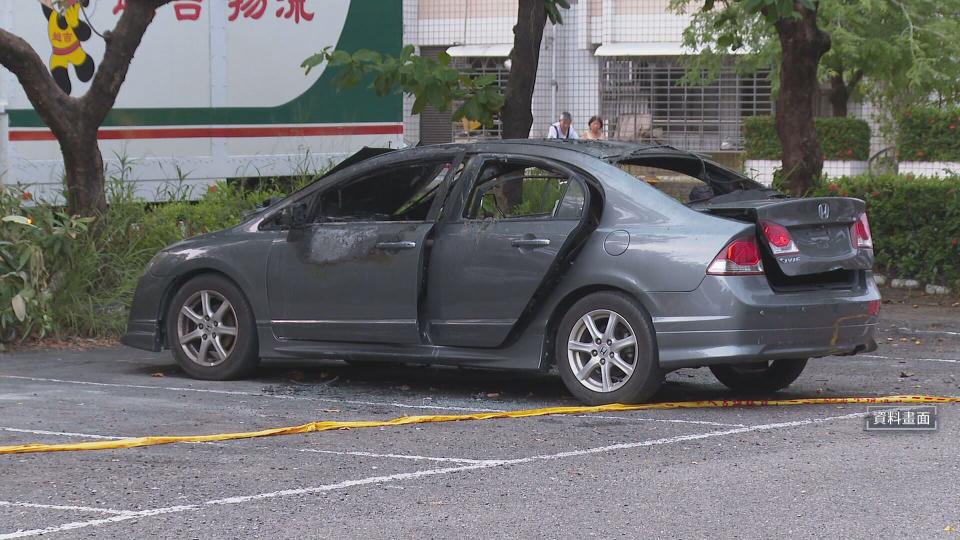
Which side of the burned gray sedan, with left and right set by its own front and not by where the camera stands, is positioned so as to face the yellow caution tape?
left

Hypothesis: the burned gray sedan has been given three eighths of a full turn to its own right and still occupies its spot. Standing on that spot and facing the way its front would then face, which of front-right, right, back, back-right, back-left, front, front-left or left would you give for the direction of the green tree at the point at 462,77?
left

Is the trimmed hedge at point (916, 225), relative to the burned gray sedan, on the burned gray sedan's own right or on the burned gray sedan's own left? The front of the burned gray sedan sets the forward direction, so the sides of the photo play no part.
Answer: on the burned gray sedan's own right

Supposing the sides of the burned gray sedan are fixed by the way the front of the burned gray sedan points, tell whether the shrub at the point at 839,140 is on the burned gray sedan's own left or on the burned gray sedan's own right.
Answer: on the burned gray sedan's own right

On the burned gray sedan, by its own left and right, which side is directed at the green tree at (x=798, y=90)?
right

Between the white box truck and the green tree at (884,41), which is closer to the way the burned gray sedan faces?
the white box truck

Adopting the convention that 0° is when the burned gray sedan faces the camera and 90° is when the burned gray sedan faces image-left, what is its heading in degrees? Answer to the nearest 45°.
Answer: approximately 135°

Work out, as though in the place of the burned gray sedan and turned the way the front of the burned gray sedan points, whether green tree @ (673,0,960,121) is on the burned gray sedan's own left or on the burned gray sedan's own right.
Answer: on the burned gray sedan's own right

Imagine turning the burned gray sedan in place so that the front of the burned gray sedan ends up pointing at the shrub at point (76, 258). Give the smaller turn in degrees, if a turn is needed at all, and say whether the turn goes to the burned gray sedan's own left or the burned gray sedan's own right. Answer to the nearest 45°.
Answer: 0° — it already faces it
